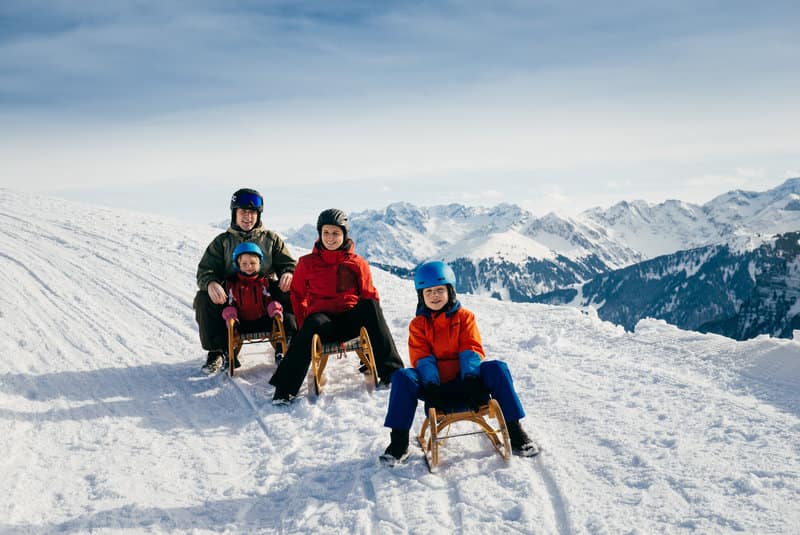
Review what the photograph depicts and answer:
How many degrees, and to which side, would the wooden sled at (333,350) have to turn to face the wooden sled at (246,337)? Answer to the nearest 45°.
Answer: approximately 135° to its right

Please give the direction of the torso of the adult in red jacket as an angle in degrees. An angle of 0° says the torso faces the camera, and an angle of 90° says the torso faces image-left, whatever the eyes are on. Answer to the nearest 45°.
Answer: approximately 0°

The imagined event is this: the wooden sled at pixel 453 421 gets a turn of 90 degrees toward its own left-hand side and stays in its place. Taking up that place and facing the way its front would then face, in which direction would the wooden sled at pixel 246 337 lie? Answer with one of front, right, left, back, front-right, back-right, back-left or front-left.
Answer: back-left
